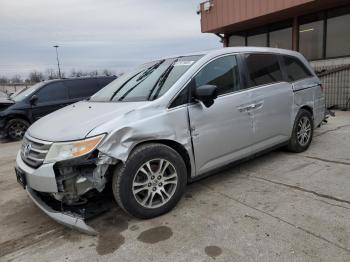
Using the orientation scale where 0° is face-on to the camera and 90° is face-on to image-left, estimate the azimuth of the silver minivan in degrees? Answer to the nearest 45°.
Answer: approximately 45°

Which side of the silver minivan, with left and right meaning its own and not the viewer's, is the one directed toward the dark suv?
right

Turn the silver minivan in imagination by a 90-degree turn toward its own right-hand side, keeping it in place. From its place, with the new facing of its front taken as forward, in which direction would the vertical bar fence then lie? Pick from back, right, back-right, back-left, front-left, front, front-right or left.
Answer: right
